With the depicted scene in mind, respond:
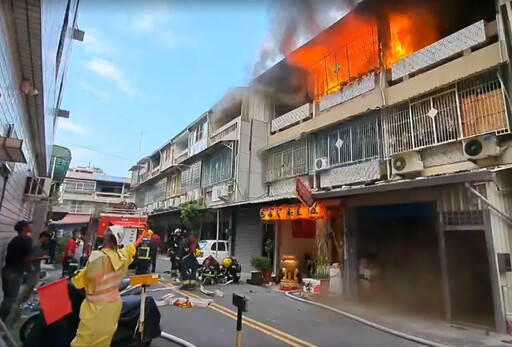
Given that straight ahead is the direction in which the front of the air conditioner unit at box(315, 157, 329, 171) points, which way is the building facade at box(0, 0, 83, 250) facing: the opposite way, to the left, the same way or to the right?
the opposite way

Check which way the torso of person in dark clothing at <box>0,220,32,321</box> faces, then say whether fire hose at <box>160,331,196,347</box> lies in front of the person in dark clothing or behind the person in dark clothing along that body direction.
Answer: in front

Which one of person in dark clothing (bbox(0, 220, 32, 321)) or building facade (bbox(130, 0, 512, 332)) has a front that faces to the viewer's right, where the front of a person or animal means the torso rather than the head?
the person in dark clothing

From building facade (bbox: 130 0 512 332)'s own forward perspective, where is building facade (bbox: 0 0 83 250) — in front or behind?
in front

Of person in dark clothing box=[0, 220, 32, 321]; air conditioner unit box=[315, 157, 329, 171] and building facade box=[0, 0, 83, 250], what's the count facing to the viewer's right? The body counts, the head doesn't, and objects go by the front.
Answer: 2

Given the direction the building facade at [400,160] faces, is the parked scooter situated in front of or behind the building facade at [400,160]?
in front

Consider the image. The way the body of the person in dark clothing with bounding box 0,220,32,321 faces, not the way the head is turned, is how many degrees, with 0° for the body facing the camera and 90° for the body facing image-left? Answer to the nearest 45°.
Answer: approximately 270°

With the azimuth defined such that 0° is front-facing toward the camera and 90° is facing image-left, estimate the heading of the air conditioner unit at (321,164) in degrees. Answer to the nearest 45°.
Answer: approximately 45°

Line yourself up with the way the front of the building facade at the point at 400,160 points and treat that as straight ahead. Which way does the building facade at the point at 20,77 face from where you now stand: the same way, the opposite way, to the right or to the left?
the opposite way

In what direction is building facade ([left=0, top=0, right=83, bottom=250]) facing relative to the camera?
to the viewer's right

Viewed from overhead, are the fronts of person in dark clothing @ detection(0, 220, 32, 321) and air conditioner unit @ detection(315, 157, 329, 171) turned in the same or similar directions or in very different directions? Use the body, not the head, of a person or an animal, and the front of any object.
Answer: very different directions

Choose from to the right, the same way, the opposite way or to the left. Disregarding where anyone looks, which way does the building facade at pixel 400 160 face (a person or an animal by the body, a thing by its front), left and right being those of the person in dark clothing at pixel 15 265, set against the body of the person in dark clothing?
the opposite way

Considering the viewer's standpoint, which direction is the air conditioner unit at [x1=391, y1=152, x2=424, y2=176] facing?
facing the viewer and to the left of the viewer

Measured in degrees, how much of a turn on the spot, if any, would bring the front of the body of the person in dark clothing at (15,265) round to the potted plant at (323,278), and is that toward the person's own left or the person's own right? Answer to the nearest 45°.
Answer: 0° — they already face it

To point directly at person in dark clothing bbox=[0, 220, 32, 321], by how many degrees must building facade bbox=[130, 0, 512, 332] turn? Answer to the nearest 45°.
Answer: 0° — it already faces them
